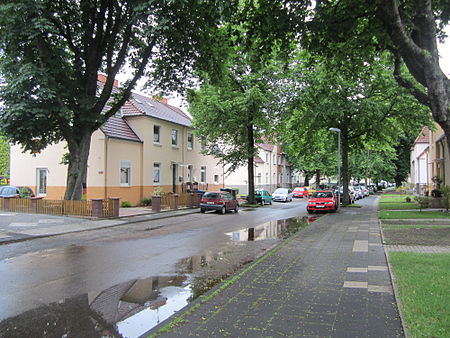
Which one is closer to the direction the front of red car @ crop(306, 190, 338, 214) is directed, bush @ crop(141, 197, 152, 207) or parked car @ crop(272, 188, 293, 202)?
the bush

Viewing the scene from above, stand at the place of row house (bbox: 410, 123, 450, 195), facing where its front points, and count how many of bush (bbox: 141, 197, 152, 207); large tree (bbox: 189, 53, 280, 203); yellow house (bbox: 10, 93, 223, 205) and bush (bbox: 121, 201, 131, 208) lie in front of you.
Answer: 4

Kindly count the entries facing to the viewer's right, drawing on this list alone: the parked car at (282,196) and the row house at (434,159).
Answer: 0

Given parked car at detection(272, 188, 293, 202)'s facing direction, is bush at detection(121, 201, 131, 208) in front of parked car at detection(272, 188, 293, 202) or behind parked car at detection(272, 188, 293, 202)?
in front

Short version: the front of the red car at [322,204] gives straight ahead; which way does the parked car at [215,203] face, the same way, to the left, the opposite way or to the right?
the opposite way

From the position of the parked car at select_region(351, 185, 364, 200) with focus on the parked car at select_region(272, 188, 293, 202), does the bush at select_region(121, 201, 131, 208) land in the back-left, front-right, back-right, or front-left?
front-left

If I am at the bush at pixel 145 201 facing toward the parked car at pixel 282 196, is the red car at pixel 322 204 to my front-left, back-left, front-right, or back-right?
front-right

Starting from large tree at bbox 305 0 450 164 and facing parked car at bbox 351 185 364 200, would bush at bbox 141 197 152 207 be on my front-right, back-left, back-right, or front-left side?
front-left

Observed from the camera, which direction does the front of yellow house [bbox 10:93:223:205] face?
facing the viewer and to the right of the viewer

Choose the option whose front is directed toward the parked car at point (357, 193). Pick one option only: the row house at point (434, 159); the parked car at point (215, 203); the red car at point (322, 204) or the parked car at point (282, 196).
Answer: the parked car at point (215, 203)

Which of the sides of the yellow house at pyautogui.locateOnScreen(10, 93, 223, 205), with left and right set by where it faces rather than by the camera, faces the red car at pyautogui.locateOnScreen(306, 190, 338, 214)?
front

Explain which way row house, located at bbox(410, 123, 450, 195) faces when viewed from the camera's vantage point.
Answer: facing the viewer and to the left of the viewer
